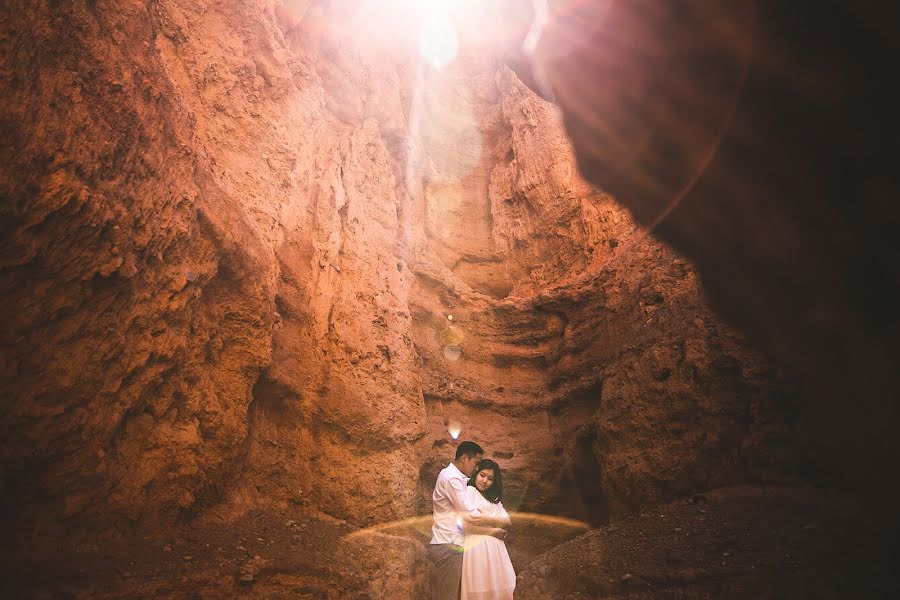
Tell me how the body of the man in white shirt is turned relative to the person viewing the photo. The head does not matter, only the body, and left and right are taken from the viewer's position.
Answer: facing to the right of the viewer

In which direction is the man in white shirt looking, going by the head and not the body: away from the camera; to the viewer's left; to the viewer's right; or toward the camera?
to the viewer's right
